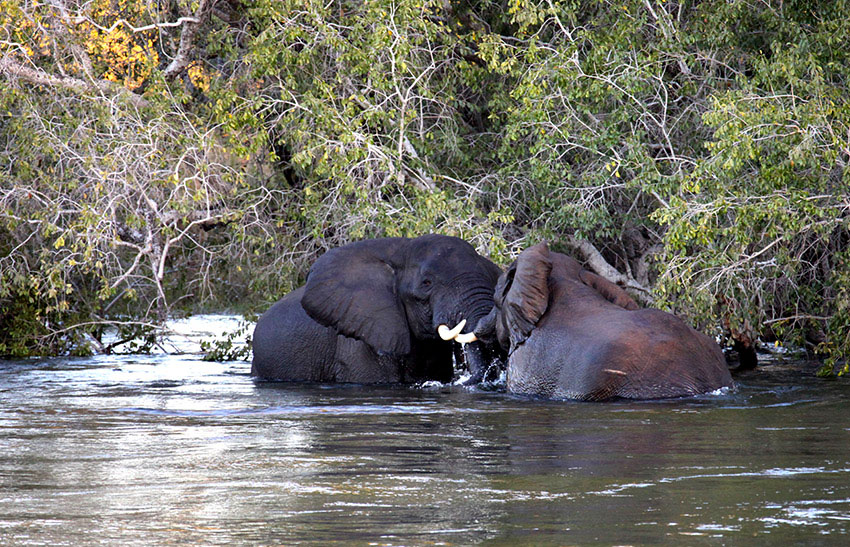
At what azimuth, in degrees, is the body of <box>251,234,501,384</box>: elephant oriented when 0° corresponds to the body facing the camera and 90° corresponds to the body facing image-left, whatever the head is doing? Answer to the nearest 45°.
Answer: approximately 315°

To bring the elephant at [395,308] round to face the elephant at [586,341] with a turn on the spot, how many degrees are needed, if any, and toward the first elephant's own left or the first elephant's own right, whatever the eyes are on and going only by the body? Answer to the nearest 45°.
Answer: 0° — it already faces it

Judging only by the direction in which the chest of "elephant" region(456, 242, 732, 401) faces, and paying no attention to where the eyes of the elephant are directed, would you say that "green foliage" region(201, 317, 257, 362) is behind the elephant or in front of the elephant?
in front

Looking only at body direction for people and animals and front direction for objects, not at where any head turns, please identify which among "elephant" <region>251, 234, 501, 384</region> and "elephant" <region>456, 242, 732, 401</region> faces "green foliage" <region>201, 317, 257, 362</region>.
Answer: "elephant" <region>456, 242, 732, 401</region>

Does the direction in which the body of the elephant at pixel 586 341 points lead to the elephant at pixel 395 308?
yes

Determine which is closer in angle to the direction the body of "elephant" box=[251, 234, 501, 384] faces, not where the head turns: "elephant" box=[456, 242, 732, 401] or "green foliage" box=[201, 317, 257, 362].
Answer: the elephant

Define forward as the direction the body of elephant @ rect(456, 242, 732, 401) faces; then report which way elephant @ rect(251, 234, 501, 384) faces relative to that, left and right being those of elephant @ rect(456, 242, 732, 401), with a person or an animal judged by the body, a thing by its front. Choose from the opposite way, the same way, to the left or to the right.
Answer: the opposite way

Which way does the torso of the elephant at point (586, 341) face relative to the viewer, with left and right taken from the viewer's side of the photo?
facing away from the viewer and to the left of the viewer

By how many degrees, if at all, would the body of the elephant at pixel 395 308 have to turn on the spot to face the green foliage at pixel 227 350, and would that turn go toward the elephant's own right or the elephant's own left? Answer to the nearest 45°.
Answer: approximately 180°
